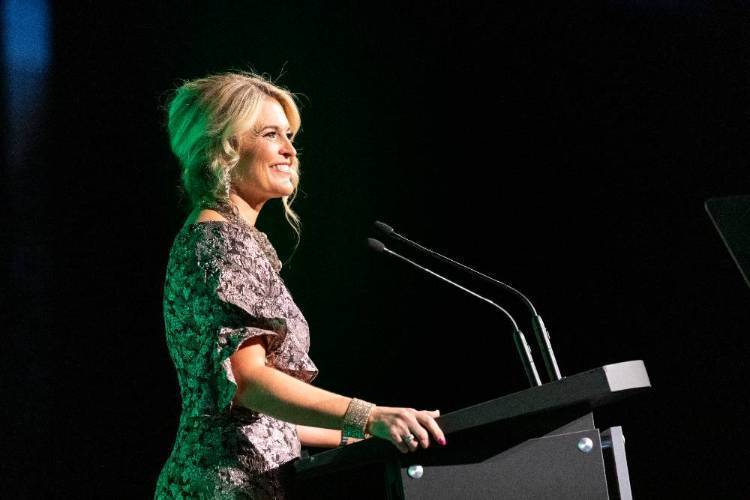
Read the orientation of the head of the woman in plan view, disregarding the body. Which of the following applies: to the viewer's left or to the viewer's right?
to the viewer's right

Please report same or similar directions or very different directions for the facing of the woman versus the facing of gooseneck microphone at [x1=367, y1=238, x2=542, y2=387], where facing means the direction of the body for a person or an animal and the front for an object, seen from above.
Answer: very different directions

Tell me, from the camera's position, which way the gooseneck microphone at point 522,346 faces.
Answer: facing to the left of the viewer

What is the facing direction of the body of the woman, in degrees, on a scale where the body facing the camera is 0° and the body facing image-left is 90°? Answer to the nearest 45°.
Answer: approximately 270°
